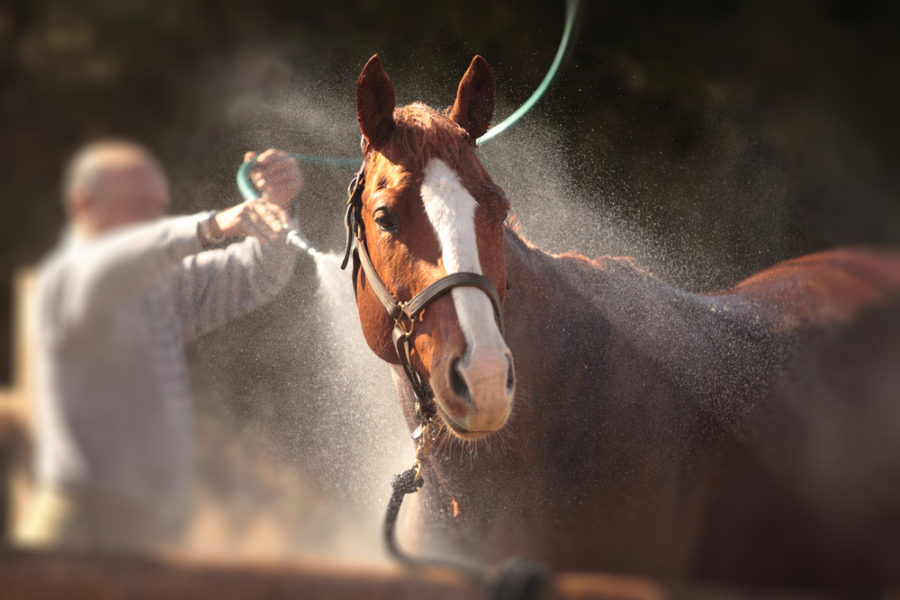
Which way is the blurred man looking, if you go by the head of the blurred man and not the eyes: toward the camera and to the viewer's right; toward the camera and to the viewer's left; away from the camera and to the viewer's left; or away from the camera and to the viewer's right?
away from the camera and to the viewer's right

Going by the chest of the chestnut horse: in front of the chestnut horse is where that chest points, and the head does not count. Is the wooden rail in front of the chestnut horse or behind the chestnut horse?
in front

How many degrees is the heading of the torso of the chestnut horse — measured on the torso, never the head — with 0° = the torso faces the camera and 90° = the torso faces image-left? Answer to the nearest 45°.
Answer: approximately 45°

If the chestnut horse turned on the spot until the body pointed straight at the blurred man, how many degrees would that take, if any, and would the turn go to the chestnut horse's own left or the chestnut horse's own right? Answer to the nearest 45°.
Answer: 0° — it already faces them
